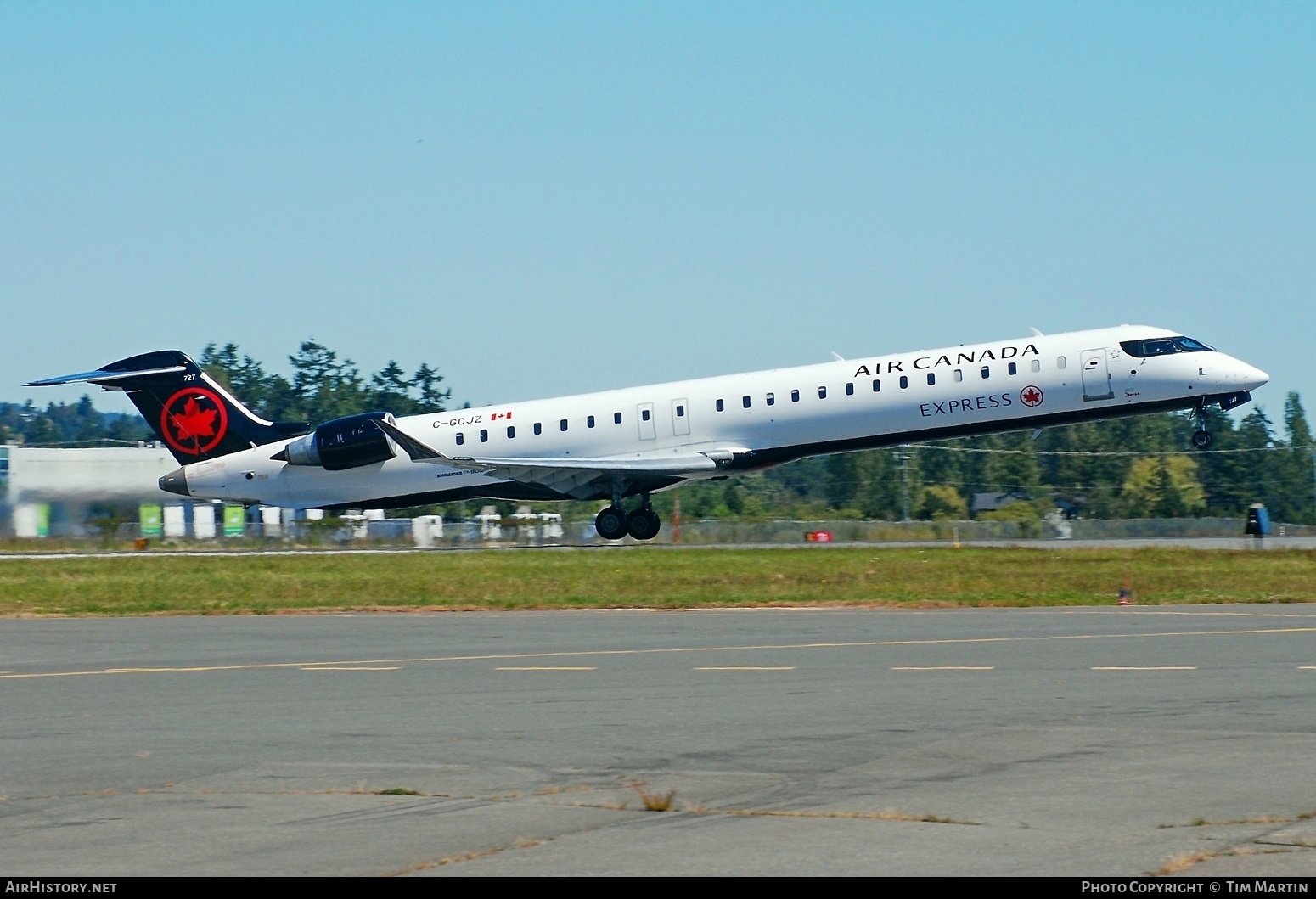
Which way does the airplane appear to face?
to the viewer's right
